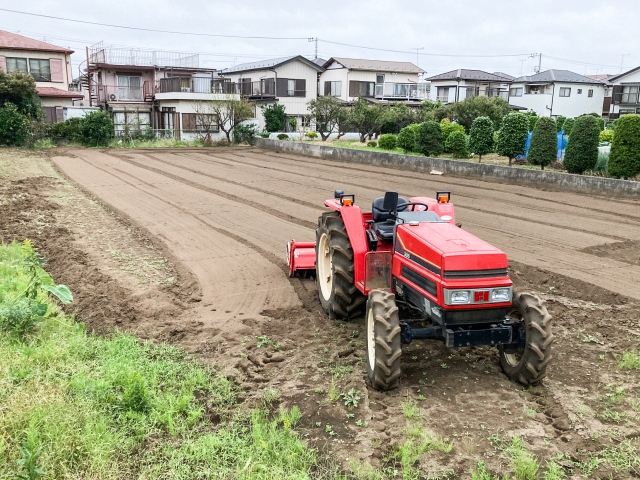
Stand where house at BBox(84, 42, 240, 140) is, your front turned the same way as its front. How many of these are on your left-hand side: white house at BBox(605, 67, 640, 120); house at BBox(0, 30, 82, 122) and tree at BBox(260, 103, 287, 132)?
2

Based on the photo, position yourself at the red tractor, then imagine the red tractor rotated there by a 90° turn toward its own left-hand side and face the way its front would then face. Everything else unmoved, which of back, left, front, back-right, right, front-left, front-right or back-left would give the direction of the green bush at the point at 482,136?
front-left

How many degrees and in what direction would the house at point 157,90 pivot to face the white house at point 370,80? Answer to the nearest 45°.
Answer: approximately 90° to its left

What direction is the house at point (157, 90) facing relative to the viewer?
toward the camera

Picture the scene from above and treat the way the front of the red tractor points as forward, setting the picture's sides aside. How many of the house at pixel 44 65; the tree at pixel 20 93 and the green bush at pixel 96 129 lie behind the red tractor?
3

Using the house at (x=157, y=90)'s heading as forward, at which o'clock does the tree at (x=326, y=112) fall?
The tree is roughly at 10 o'clock from the house.

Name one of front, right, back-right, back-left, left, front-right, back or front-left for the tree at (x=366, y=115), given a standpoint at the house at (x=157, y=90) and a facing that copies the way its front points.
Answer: front-left

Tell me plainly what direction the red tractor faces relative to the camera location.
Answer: facing the viewer and to the right of the viewer

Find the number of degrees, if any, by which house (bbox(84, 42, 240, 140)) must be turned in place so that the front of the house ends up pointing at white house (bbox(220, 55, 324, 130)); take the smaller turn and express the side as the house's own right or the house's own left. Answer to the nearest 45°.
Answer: approximately 90° to the house's own left

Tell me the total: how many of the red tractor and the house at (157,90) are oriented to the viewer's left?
0

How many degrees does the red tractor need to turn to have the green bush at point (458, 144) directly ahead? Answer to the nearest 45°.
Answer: approximately 135° to its left

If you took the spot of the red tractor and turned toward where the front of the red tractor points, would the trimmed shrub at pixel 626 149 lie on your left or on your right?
on your left

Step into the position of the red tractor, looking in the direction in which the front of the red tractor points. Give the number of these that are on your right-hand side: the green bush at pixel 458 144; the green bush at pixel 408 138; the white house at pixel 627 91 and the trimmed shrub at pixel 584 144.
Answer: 0

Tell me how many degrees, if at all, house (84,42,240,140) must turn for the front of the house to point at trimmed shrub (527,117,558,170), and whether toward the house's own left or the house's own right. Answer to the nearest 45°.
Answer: approximately 45° to the house's own left

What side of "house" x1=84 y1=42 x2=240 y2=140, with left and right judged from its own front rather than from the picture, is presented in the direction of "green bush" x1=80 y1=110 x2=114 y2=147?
front

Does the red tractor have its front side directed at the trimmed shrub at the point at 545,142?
no

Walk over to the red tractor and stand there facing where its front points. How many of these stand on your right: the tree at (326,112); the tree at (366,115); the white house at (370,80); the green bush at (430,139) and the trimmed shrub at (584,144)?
0
